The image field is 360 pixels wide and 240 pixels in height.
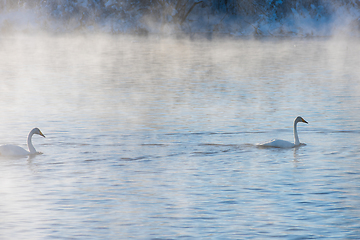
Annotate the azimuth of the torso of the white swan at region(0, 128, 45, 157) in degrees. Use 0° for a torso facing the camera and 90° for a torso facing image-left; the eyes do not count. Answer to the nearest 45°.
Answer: approximately 270°
